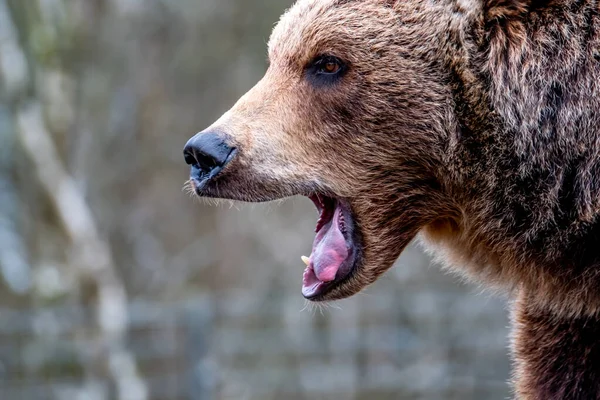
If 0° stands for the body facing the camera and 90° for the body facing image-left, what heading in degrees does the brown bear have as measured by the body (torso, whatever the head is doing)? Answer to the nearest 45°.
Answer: approximately 90°
